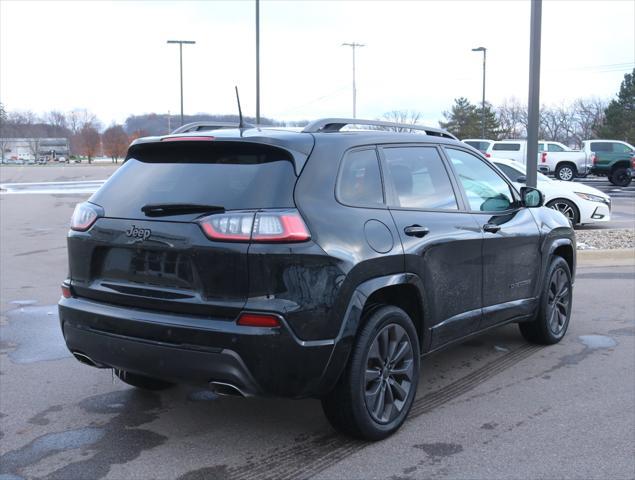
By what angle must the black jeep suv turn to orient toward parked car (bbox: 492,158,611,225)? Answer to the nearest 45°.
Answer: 0° — it already faces it

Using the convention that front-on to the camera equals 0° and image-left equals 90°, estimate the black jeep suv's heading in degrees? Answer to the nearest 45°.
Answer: approximately 225°

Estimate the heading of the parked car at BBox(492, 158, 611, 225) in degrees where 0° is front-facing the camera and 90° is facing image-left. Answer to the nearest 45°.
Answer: approximately 315°

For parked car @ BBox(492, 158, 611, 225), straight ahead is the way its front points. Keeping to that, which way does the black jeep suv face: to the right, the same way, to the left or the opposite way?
to the left

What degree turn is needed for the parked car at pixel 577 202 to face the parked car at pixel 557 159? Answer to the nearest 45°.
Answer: approximately 135° to its left

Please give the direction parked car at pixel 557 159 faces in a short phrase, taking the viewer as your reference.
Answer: facing to the right of the viewer
